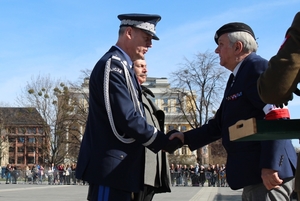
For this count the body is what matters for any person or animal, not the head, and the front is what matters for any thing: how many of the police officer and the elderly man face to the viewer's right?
1

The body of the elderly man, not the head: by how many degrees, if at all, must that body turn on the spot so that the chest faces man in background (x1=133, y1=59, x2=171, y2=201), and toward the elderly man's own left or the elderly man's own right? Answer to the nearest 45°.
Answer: approximately 45° to the elderly man's own right

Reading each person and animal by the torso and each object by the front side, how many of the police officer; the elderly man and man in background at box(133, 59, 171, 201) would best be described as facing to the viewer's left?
1

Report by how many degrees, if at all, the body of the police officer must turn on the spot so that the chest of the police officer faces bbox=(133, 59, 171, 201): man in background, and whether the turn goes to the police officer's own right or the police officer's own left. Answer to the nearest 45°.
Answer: approximately 45° to the police officer's own left

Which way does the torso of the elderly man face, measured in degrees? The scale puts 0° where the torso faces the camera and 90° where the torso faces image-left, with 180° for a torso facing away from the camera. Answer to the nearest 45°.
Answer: approximately 90°

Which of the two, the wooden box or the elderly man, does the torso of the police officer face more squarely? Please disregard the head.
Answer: the elderly man

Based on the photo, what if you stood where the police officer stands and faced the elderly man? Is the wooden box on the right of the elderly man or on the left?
right

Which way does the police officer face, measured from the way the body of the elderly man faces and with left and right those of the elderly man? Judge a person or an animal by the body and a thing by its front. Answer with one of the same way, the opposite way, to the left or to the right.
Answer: the opposite way

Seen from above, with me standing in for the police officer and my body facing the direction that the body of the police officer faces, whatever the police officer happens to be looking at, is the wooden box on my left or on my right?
on my right

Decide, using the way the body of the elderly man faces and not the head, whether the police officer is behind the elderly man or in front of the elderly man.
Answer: in front

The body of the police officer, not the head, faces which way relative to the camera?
to the viewer's right

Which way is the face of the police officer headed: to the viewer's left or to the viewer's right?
to the viewer's right

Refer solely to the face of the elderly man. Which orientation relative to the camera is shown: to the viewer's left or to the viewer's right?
to the viewer's left
